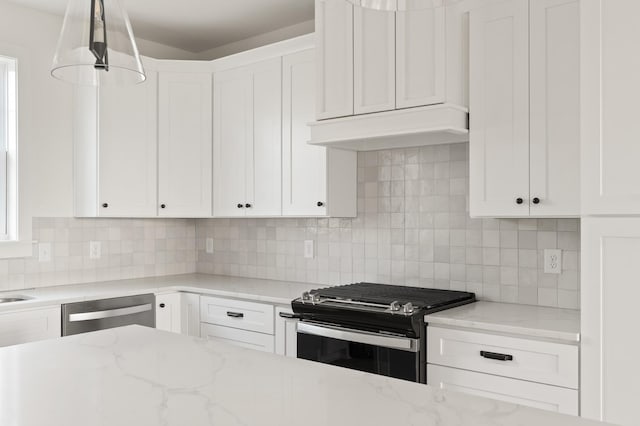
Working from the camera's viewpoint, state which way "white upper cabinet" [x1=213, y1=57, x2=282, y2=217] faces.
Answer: facing the viewer and to the left of the viewer

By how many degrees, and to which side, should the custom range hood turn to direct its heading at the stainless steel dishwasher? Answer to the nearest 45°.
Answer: approximately 45° to its right

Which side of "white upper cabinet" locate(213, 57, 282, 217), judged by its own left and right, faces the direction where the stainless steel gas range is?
left

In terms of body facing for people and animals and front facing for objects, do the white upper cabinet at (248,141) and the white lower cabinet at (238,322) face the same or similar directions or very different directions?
same or similar directions

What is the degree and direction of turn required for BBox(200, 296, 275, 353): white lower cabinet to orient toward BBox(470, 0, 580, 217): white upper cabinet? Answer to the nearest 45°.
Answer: approximately 90° to its left

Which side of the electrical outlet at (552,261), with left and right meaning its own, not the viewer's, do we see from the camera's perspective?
front

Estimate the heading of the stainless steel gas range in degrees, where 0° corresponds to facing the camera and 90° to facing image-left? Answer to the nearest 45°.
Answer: approximately 45°

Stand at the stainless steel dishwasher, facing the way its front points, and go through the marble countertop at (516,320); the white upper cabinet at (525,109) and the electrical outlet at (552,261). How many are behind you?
0

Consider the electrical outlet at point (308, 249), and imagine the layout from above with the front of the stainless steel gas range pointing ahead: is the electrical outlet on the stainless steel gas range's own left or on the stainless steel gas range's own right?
on the stainless steel gas range's own right

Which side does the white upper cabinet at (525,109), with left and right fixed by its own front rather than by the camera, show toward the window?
right

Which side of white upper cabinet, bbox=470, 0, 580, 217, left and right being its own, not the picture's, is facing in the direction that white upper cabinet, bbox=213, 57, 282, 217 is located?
right

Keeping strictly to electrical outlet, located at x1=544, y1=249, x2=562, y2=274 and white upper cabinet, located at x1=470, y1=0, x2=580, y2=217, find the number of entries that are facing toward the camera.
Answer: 2
